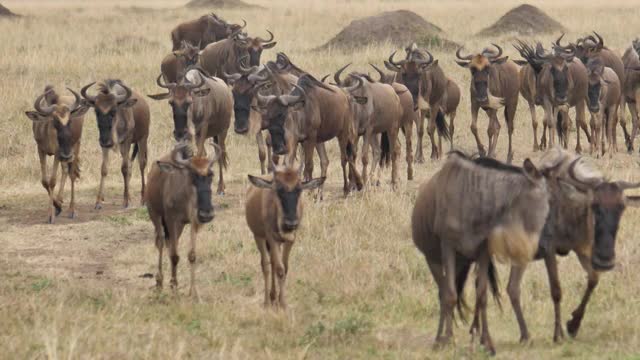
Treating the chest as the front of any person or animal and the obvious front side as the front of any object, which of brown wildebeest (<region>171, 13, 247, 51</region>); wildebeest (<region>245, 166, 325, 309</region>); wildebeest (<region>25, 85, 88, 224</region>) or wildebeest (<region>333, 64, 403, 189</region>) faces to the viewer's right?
the brown wildebeest

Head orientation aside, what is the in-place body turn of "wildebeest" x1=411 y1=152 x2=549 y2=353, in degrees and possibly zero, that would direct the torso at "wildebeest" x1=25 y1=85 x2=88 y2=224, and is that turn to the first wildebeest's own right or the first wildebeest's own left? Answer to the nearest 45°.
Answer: approximately 180°

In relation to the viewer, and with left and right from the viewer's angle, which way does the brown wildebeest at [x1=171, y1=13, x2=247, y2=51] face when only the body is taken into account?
facing to the right of the viewer

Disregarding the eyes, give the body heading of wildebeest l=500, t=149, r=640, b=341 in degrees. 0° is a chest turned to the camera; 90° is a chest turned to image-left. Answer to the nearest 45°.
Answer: approximately 315°

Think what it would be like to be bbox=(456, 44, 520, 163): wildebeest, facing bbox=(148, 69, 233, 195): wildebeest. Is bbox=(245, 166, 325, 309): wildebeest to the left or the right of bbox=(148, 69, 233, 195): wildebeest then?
left

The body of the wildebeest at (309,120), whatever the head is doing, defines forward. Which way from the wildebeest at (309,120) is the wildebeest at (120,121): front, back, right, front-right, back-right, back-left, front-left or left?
front-right

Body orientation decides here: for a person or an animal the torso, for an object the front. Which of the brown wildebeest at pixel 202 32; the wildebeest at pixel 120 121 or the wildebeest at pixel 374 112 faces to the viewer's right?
the brown wildebeest

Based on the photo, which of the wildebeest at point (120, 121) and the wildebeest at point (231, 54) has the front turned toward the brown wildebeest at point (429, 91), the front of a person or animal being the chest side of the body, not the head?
the wildebeest at point (231, 54)

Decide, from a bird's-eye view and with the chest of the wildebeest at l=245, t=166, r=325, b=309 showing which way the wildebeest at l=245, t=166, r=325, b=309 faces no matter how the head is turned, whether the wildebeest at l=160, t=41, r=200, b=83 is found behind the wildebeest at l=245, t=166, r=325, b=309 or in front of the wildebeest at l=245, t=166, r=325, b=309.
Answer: behind

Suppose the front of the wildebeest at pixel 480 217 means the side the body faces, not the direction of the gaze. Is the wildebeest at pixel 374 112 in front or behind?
behind

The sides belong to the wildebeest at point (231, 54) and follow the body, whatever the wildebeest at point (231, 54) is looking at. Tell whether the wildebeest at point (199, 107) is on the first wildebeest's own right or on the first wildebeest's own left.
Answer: on the first wildebeest's own right

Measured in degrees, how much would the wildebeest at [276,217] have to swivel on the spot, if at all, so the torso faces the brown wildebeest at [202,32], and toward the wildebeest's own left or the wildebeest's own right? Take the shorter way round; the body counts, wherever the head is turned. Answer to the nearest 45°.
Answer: approximately 180°
